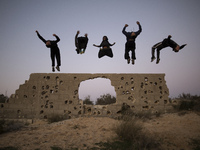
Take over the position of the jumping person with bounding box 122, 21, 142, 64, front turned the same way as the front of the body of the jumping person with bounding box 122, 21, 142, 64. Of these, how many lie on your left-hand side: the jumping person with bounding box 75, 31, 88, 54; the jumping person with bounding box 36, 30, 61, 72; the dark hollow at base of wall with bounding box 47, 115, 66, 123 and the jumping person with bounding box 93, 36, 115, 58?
0

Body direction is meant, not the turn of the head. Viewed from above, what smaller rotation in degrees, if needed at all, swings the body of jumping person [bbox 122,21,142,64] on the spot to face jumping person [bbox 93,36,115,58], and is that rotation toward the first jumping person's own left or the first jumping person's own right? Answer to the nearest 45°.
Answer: approximately 90° to the first jumping person's own right

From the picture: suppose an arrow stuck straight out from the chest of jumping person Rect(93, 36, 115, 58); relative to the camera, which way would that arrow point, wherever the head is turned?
toward the camera

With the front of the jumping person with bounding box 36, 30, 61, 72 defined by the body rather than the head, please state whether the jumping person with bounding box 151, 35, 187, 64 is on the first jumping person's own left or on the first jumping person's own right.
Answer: on the first jumping person's own left

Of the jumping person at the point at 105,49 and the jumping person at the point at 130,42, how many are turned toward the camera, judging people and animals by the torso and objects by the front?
2

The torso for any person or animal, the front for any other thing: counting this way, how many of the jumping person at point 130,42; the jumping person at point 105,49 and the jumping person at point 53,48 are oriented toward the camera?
3

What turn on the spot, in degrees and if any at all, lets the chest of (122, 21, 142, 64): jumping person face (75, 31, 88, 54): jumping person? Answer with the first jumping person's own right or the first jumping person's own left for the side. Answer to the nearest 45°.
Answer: approximately 90° to the first jumping person's own right

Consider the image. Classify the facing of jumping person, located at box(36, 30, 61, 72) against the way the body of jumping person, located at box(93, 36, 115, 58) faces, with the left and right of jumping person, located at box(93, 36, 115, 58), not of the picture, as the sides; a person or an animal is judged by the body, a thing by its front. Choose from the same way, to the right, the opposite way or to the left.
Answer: the same way

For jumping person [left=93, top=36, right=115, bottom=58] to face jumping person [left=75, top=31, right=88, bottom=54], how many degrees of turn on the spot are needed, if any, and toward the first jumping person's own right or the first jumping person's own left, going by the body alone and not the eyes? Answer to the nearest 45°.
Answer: approximately 90° to the first jumping person's own right

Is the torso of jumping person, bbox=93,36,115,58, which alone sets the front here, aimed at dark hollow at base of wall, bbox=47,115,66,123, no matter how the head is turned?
no

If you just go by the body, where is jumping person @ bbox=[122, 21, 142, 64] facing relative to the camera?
toward the camera

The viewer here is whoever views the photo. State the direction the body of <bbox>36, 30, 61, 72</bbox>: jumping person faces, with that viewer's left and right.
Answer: facing the viewer
